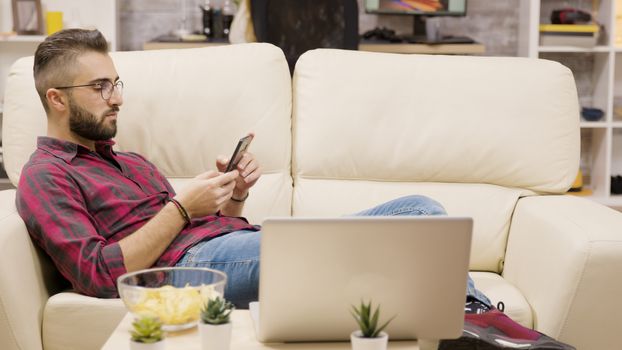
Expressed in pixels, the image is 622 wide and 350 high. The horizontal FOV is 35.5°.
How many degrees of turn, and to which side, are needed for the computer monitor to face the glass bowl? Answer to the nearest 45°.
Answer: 0° — it already faces it

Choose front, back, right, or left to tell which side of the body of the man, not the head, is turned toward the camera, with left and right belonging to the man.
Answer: right

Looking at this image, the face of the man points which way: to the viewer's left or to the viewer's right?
to the viewer's right

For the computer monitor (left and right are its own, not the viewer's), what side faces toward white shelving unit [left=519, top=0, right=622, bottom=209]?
left

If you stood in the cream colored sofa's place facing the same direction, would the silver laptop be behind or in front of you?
in front

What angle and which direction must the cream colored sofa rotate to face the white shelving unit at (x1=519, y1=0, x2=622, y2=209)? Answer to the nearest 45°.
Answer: approximately 135° to its left

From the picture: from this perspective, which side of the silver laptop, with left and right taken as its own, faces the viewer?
back

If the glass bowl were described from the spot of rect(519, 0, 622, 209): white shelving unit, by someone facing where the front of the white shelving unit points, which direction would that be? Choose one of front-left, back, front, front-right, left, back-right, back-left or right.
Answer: front

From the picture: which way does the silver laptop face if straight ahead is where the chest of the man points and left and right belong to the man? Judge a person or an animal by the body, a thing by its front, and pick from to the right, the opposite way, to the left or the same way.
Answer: to the left

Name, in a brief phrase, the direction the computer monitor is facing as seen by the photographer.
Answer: facing the viewer

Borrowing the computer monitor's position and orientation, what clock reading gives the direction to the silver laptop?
The silver laptop is roughly at 12 o'clock from the computer monitor.

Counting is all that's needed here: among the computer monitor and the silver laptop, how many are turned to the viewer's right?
0

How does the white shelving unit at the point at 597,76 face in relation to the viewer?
toward the camera

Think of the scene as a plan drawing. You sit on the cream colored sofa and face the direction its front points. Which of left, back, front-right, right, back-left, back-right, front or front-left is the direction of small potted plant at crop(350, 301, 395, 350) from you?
front

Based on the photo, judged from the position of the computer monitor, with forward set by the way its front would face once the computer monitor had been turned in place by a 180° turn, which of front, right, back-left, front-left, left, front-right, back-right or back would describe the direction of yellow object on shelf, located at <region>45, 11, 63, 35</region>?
left
